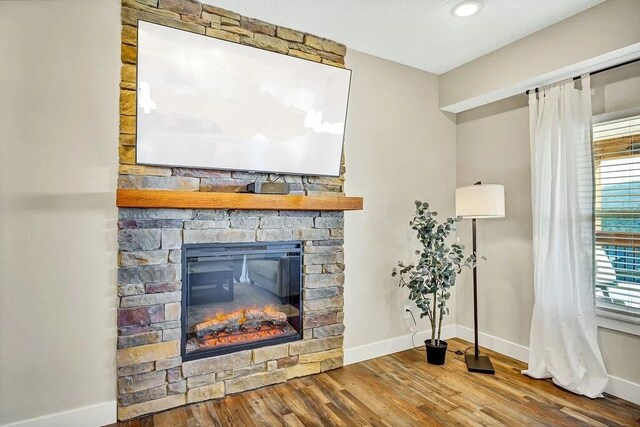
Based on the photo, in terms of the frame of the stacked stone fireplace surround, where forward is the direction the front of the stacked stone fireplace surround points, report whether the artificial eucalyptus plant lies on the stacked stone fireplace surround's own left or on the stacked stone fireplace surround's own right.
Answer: on the stacked stone fireplace surround's own left

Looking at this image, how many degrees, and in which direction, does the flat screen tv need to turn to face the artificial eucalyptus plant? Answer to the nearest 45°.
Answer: approximately 45° to its left

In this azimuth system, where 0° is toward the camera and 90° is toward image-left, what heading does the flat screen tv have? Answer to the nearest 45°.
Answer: approximately 315°

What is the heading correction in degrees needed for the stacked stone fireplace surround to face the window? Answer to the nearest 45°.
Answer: approximately 45° to its left
